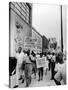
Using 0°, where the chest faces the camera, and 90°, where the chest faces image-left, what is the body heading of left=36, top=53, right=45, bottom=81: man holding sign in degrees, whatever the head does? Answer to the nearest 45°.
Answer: approximately 0°
